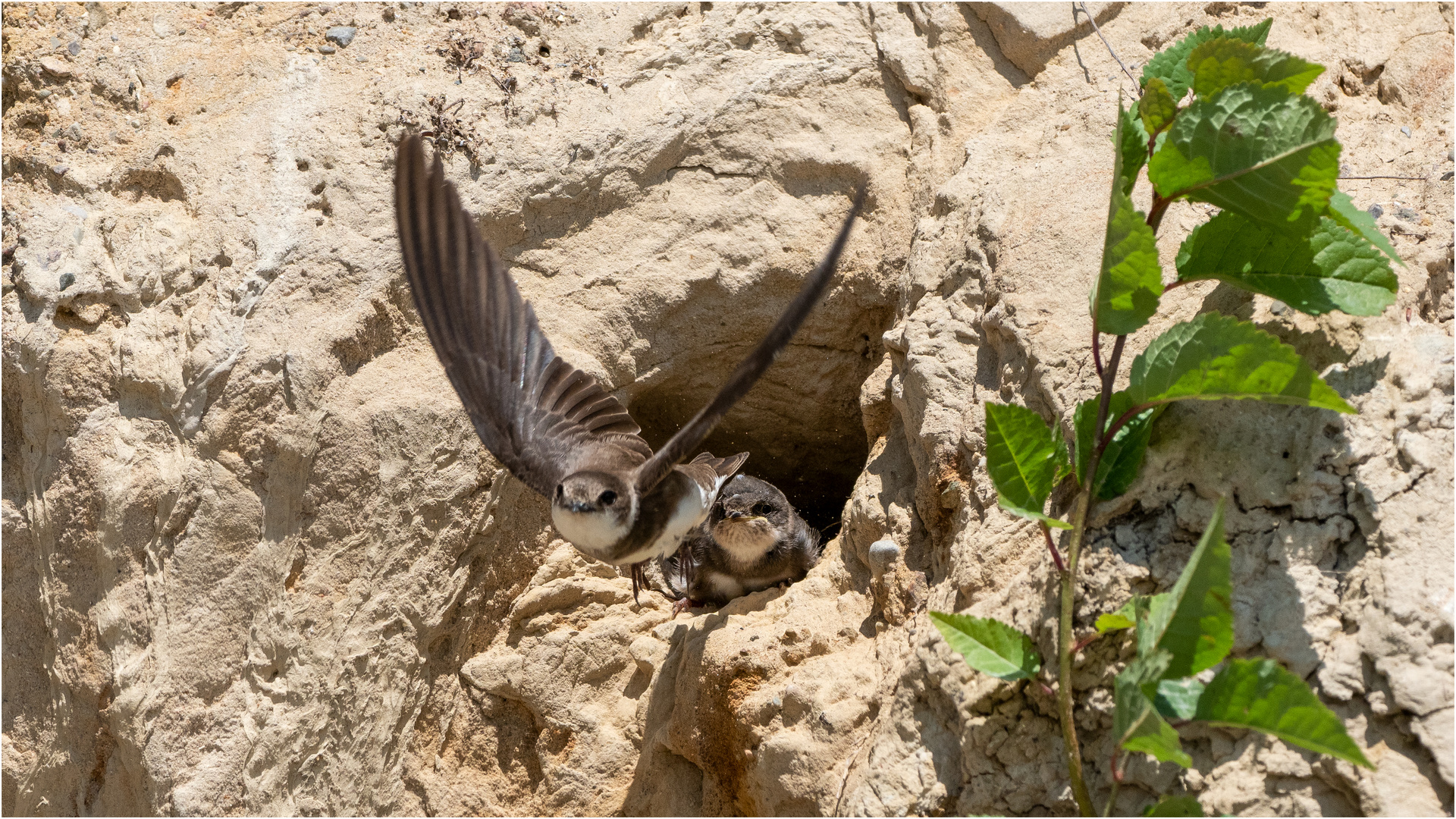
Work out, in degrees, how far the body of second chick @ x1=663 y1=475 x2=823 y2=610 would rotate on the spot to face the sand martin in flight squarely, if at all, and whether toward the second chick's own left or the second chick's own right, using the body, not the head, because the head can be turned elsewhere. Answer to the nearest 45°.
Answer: approximately 45° to the second chick's own right

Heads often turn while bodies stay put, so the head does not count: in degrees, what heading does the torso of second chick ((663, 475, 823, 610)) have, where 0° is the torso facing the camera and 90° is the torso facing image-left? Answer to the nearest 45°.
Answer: approximately 0°

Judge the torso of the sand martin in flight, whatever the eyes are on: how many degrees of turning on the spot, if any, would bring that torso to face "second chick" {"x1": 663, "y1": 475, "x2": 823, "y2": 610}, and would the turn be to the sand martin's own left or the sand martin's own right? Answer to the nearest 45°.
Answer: approximately 180°

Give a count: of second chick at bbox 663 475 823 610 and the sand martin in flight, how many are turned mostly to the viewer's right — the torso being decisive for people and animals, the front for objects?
0

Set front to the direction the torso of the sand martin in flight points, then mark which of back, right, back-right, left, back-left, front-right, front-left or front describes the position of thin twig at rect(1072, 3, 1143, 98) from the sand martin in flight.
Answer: back-left

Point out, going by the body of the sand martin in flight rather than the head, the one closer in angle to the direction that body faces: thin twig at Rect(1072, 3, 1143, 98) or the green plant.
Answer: the green plant

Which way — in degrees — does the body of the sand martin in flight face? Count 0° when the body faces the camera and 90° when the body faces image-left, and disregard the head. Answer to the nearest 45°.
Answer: approximately 45°

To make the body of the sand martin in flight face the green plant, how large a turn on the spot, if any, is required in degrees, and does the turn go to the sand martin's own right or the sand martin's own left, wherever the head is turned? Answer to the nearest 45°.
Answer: approximately 90° to the sand martin's own left

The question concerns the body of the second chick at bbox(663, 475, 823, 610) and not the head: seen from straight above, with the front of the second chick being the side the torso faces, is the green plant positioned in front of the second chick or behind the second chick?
in front
